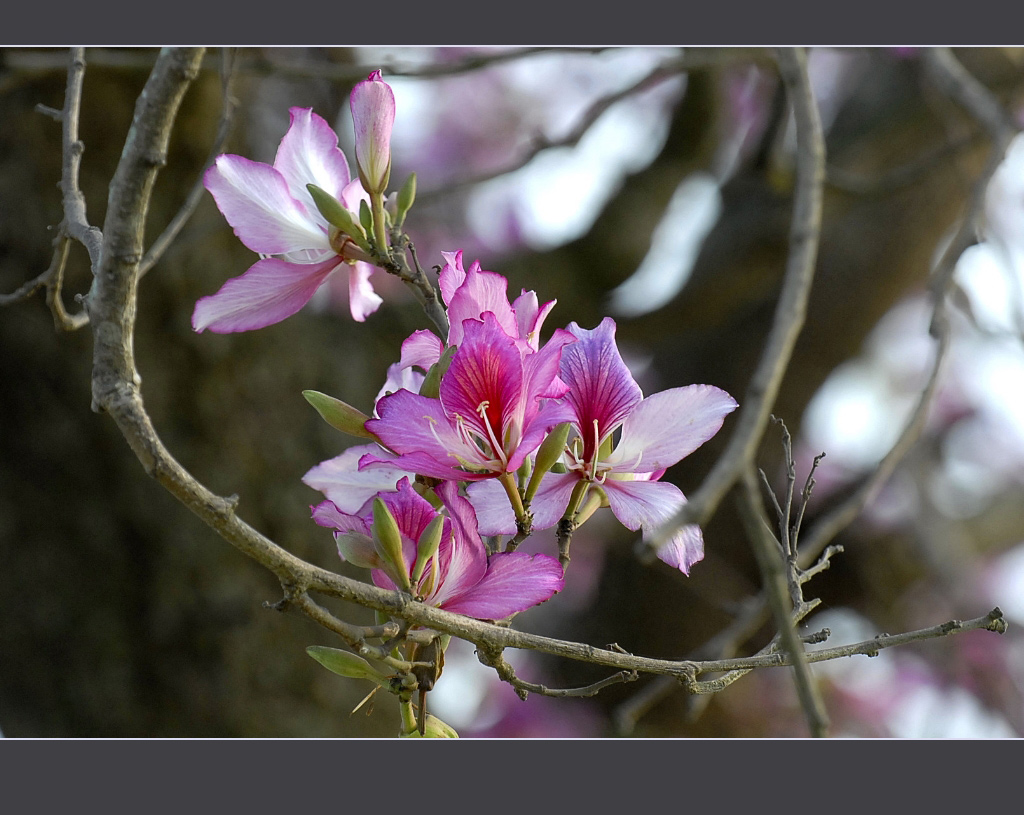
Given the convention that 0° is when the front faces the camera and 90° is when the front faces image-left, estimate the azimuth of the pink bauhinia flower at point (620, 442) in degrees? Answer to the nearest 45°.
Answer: approximately 0°
